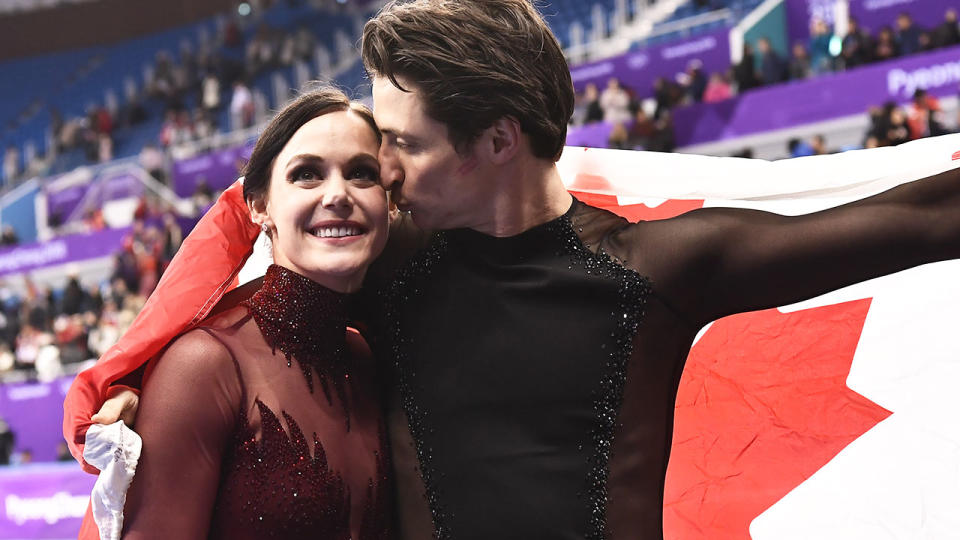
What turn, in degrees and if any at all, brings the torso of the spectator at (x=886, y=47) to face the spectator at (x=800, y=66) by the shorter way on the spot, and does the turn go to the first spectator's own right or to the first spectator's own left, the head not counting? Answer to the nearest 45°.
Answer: approximately 135° to the first spectator's own right

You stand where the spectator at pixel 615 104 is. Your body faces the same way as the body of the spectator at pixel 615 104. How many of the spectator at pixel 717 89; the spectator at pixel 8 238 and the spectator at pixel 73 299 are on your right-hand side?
2

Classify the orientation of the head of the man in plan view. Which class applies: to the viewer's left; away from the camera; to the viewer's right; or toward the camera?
to the viewer's left

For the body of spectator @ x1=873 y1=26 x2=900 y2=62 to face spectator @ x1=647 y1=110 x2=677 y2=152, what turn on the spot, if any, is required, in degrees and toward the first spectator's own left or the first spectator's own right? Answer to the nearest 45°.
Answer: approximately 90° to the first spectator's own right

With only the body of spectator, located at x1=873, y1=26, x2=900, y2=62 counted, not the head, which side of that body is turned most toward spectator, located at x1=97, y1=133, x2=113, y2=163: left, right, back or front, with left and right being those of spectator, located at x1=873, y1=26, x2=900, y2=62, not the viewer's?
right

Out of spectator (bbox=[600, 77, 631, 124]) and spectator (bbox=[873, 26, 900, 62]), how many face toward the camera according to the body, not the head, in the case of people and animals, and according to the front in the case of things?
2

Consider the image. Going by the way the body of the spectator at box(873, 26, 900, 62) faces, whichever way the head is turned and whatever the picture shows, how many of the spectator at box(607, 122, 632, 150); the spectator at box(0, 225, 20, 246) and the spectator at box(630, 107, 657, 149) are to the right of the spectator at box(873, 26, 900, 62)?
3

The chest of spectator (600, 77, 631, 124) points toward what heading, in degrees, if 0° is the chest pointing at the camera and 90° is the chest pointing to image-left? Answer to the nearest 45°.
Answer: approximately 0°

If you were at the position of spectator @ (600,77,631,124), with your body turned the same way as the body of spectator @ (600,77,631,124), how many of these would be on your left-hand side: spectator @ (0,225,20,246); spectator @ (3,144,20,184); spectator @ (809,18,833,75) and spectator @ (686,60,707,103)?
2

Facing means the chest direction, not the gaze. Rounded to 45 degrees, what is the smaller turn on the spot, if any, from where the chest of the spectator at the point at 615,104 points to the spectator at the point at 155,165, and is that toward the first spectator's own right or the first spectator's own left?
approximately 135° to the first spectator's own right

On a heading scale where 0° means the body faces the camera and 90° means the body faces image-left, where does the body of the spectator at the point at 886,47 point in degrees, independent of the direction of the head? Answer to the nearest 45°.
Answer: approximately 0°
